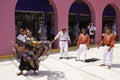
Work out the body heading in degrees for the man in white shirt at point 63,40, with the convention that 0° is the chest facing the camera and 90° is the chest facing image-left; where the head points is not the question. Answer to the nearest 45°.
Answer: approximately 0°
